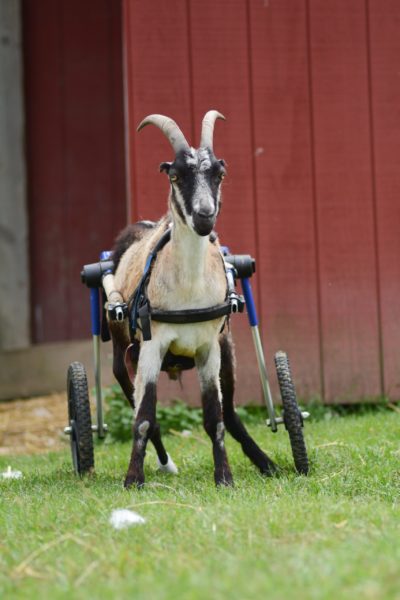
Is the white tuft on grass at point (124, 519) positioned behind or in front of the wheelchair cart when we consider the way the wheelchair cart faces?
in front

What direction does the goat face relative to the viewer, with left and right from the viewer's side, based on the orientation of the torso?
facing the viewer

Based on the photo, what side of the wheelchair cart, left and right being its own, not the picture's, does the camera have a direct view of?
front

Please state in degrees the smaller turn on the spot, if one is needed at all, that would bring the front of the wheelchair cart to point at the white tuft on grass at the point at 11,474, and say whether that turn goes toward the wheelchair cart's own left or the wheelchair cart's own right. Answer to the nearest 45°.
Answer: approximately 135° to the wheelchair cart's own right
